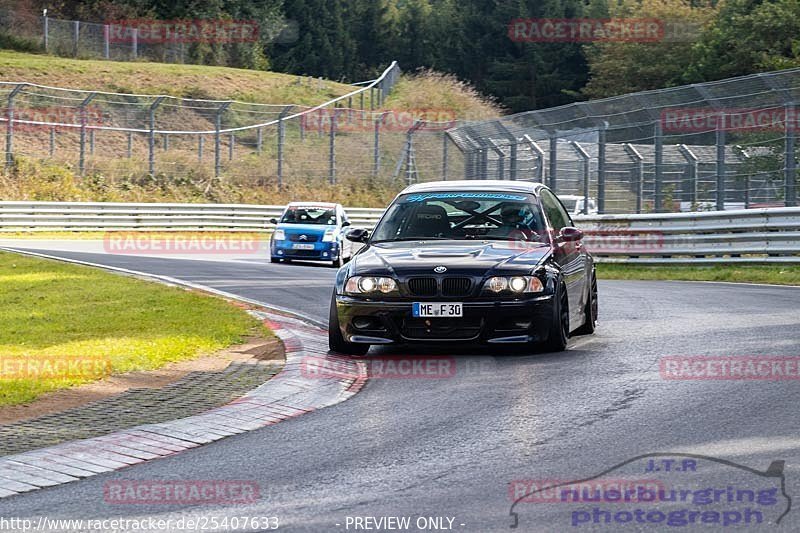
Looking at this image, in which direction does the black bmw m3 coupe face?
toward the camera

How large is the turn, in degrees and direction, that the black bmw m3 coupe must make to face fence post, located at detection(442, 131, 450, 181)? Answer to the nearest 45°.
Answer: approximately 180°

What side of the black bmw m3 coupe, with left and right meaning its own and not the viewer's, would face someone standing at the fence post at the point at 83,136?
back

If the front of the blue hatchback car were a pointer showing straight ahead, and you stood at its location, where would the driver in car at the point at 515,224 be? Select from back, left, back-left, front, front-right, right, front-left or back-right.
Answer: front

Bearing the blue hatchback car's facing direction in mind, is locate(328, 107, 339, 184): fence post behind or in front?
behind

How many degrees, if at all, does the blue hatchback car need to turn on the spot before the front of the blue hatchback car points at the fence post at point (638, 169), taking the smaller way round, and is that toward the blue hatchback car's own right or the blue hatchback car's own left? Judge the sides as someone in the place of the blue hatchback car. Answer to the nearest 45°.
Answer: approximately 90° to the blue hatchback car's own left

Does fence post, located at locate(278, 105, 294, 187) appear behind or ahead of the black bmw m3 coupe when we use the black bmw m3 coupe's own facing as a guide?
behind

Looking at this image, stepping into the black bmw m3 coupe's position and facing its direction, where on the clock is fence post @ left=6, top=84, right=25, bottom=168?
The fence post is roughly at 5 o'clock from the black bmw m3 coupe.

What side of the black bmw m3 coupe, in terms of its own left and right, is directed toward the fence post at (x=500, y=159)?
back

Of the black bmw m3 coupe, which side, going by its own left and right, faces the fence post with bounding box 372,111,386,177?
back

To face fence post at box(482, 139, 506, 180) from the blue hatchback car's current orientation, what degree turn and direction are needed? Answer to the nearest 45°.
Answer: approximately 135° to its left

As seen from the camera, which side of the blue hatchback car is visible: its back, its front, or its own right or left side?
front

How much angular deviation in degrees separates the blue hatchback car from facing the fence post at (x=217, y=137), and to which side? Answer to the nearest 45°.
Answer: approximately 180°

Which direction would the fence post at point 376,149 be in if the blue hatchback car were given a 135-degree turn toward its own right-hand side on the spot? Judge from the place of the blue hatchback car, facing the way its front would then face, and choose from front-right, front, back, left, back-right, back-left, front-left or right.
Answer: front-right

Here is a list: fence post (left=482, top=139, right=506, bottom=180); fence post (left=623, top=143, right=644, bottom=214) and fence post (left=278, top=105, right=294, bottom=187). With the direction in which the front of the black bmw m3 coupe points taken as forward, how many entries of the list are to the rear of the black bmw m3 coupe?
3
